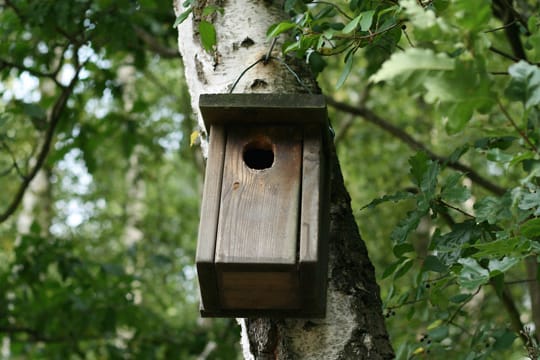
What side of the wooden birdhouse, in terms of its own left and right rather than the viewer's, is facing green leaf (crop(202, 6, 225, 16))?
back

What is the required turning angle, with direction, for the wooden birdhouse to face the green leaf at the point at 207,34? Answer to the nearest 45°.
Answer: approximately 180°

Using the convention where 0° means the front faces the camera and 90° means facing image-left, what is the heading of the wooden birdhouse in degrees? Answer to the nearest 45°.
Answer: approximately 0°
